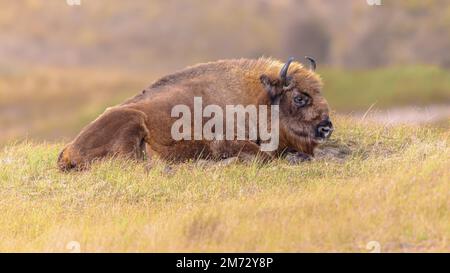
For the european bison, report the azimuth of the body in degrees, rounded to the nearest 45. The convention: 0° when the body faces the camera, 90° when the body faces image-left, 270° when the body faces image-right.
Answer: approximately 270°
